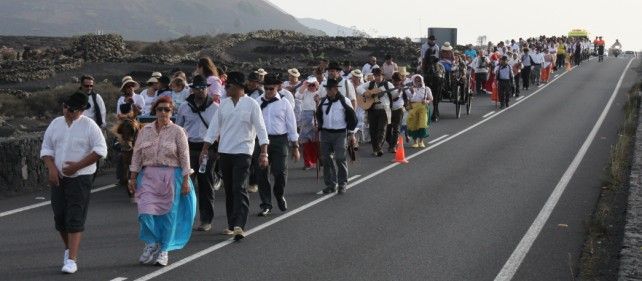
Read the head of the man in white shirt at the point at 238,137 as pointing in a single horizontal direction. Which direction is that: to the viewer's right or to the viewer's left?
to the viewer's left

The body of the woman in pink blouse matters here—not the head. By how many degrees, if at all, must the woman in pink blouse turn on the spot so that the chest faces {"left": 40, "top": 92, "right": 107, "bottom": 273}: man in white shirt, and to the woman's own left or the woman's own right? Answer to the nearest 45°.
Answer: approximately 90° to the woman's own right

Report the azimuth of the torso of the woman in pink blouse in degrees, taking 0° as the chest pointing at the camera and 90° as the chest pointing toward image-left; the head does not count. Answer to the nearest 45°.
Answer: approximately 0°

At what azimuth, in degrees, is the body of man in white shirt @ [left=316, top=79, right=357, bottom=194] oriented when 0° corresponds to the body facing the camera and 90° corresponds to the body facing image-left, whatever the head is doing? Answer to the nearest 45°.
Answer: approximately 0°

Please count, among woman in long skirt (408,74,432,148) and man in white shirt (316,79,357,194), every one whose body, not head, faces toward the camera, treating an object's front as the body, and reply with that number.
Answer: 2
